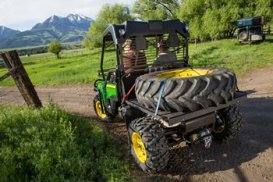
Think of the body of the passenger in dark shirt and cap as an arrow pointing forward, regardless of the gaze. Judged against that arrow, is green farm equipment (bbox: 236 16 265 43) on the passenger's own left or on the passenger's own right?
on the passenger's own right

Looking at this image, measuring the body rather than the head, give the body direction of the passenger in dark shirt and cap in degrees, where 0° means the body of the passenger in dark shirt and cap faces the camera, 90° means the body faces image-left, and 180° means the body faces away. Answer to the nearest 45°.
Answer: approximately 135°

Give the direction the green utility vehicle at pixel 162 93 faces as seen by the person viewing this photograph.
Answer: facing away from the viewer and to the left of the viewer
